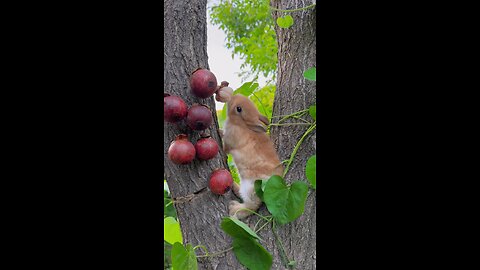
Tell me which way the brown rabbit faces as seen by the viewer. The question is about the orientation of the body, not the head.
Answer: to the viewer's left
